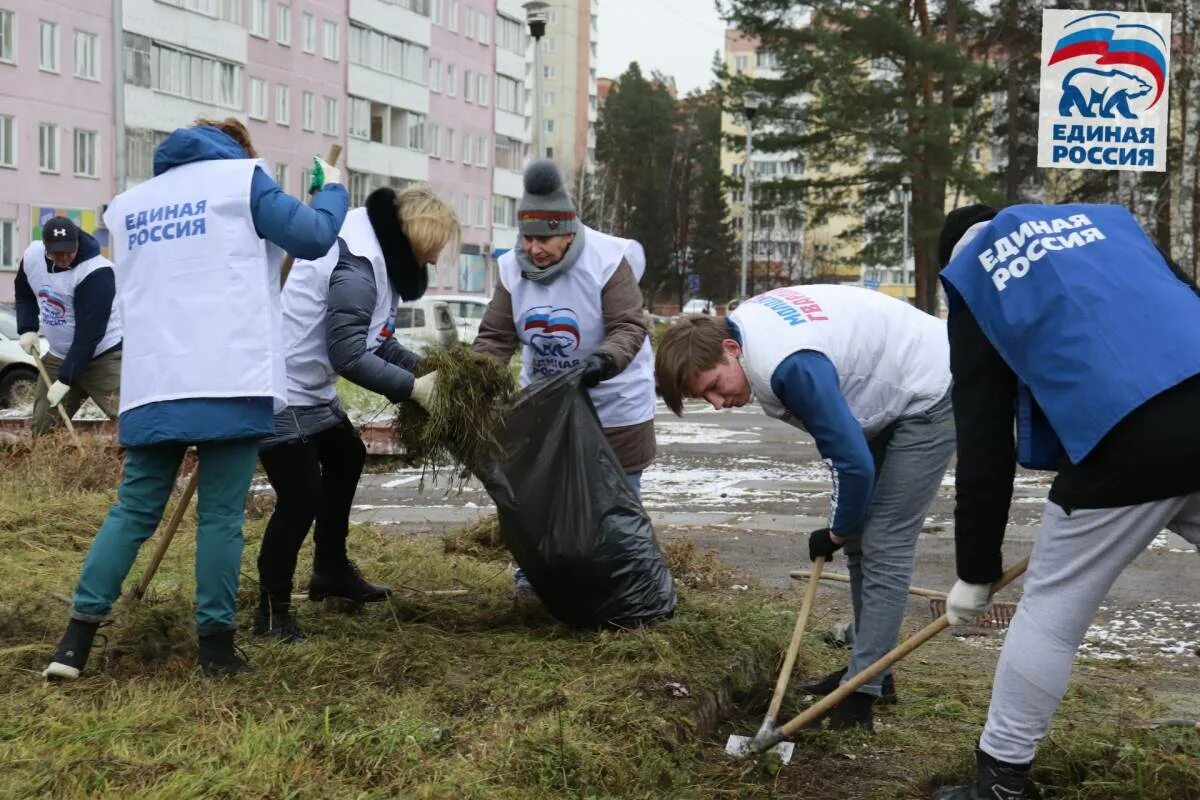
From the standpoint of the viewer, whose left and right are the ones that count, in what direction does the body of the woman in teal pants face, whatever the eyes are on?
facing away from the viewer and to the right of the viewer

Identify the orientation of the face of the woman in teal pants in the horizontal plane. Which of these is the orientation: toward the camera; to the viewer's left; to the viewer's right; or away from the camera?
away from the camera

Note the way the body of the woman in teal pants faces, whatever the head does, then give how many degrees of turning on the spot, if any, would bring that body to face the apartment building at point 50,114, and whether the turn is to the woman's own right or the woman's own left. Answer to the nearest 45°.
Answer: approximately 45° to the woman's own left

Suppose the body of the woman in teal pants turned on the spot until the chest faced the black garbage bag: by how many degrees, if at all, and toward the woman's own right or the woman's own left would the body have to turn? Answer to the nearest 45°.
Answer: approximately 45° to the woman's own right

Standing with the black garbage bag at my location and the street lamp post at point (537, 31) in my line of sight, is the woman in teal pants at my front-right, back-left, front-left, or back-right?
back-left

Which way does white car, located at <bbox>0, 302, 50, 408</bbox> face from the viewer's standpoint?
to the viewer's right

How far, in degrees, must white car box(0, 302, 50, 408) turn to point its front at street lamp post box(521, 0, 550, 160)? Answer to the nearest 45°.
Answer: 0° — it already faces it

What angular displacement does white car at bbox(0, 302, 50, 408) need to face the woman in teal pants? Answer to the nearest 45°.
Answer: approximately 90° to its right
